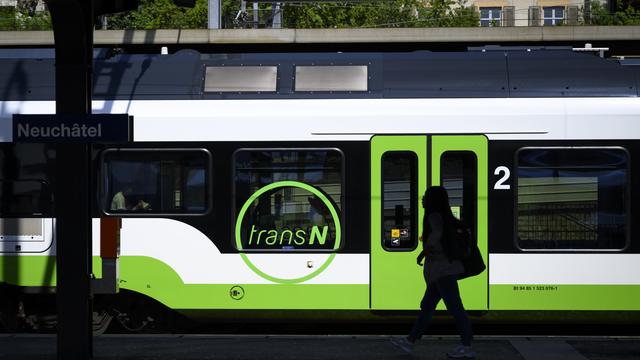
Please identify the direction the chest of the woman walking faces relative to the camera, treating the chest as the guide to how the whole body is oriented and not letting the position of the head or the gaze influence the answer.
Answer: to the viewer's left

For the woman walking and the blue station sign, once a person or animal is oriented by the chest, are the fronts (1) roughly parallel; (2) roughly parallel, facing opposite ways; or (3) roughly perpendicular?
roughly perpendicular

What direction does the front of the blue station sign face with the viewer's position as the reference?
facing the viewer

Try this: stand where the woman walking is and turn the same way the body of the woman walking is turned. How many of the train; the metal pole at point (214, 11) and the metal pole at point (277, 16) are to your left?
0

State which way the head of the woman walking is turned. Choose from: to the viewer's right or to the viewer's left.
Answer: to the viewer's left

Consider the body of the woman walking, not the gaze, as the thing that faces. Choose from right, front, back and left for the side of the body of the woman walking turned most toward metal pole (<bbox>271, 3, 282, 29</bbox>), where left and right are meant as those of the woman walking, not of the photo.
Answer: right

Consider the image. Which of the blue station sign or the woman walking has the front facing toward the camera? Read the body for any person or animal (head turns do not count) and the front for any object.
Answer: the blue station sign

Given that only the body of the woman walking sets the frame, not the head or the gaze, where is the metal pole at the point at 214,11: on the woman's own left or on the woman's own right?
on the woman's own right

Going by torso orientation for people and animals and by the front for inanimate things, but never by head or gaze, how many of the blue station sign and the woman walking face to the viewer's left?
1

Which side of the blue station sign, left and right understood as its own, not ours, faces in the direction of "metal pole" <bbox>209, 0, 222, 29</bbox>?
back

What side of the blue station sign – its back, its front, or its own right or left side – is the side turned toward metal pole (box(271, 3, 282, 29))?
back

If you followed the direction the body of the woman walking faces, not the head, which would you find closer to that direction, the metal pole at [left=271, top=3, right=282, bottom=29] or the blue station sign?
the blue station sign
